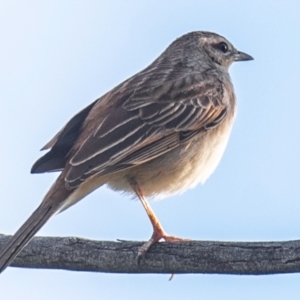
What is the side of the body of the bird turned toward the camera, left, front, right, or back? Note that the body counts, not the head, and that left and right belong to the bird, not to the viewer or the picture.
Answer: right
